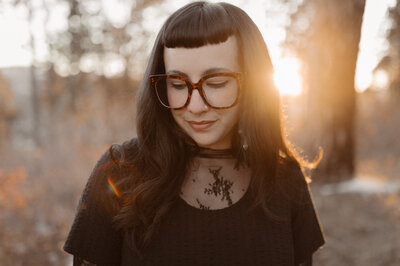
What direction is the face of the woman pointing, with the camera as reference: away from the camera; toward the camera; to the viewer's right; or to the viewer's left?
toward the camera

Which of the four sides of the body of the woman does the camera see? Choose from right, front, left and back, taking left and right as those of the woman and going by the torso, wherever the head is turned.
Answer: front

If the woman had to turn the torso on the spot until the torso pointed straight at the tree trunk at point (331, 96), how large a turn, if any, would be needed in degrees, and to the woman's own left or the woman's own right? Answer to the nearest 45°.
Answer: approximately 135° to the woman's own left
